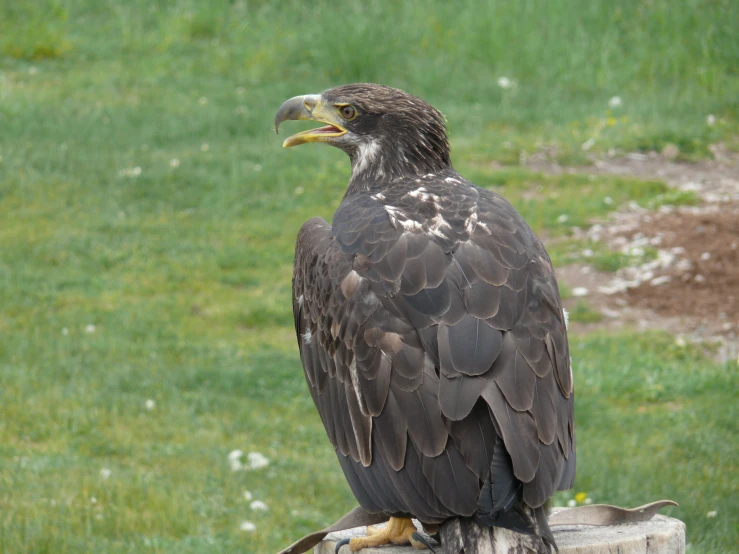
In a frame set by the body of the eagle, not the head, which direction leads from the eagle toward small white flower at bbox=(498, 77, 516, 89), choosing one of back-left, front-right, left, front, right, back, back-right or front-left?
front-right

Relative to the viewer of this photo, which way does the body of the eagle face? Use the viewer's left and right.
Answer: facing away from the viewer and to the left of the viewer

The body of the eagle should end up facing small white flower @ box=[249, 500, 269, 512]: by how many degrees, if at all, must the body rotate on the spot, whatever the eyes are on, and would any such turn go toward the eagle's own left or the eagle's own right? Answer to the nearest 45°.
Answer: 0° — it already faces it

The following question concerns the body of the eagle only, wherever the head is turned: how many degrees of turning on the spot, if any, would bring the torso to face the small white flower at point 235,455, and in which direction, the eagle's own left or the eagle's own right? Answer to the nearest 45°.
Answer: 0° — it already faces it
